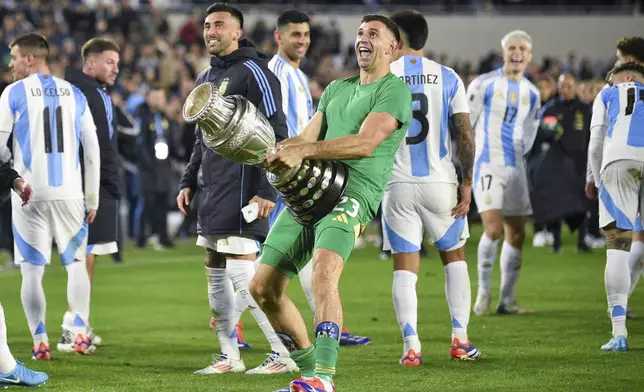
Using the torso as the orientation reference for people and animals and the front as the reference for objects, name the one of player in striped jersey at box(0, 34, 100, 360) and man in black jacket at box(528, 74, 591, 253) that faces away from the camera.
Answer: the player in striped jersey

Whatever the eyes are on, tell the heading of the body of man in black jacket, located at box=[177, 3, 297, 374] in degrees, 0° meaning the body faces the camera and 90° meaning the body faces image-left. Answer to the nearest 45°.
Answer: approximately 45°

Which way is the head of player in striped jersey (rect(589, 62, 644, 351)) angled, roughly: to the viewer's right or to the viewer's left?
to the viewer's left

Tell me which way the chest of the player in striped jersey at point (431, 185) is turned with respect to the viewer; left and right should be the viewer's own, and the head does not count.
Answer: facing away from the viewer

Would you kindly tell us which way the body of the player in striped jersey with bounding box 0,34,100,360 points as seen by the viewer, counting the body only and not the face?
away from the camera

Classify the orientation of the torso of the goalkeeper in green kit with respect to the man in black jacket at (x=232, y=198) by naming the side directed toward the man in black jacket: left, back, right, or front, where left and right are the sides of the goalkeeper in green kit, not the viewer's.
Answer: right
